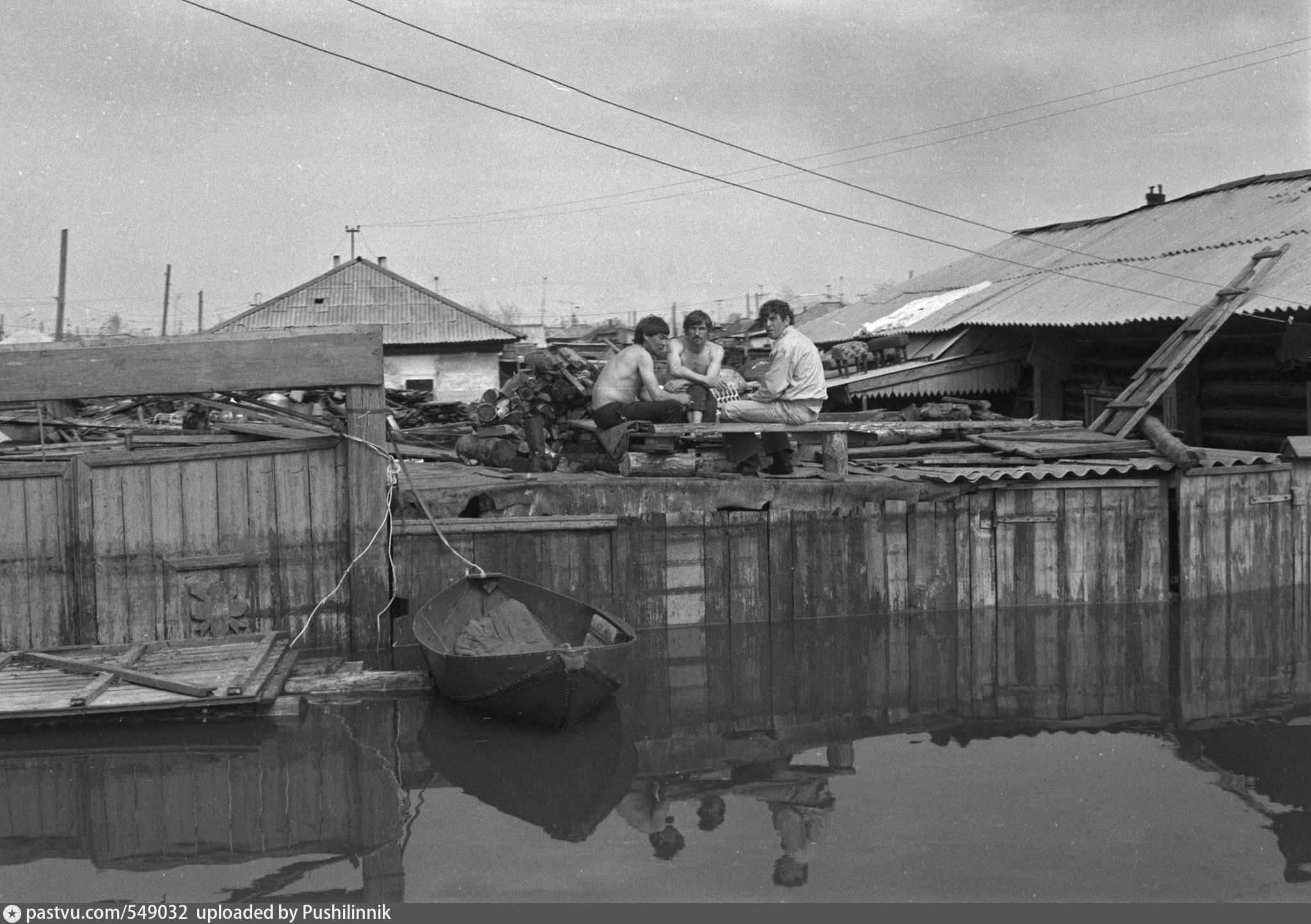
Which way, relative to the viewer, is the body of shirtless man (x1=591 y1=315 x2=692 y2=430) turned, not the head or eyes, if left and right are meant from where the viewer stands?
facing to the right of the viewer

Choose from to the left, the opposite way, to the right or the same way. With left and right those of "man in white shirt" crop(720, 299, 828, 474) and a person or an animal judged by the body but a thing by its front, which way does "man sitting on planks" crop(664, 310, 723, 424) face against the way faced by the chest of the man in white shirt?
to the left

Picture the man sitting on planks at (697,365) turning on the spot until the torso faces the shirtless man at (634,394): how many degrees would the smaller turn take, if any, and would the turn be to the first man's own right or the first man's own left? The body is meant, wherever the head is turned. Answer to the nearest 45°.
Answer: approximately 90° to the first man's own right

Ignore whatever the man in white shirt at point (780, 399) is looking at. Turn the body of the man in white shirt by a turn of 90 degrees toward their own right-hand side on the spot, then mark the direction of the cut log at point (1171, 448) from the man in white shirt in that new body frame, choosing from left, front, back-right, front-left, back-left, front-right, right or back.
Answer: right

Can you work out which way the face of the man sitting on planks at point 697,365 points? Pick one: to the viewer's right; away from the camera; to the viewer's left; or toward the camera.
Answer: toward the camera

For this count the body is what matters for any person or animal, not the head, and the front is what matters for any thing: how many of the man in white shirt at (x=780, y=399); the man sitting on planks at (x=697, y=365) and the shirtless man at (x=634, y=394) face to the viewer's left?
1

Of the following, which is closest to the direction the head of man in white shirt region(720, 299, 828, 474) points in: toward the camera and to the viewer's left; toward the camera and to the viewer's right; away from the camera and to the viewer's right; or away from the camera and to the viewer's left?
toward the camera and to the viewer's left

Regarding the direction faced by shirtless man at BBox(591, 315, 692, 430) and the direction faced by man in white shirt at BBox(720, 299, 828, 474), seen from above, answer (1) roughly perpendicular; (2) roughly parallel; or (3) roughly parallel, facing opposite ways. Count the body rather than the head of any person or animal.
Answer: roughly parallel, facing opposite ways

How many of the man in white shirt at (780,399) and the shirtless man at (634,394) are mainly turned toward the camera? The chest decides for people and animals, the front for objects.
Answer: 0

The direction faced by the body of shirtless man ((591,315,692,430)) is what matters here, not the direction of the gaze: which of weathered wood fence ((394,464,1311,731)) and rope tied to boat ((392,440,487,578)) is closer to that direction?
the weathered wood fence

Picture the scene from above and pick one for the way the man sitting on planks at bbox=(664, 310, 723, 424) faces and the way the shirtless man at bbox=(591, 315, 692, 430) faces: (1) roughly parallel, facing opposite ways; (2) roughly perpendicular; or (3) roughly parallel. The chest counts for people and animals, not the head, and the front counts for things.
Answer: roughly perpendicular

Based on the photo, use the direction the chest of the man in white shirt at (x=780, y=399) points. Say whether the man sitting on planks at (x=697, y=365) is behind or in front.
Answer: in front

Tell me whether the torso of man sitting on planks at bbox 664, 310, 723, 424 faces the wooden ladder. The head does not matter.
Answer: no

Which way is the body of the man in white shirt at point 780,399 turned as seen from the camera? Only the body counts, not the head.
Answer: to the viewer's left

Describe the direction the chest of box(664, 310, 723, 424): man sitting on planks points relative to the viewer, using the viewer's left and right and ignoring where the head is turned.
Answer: facing the viewer

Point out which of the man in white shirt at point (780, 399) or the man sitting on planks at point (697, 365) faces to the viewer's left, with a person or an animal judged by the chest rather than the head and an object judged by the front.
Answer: the man in white shirt

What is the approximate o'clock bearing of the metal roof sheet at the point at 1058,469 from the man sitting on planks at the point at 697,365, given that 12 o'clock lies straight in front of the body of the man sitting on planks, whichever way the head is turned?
The metal roof sheet is roughly at 9 o'clock from the man sitting on planks.
